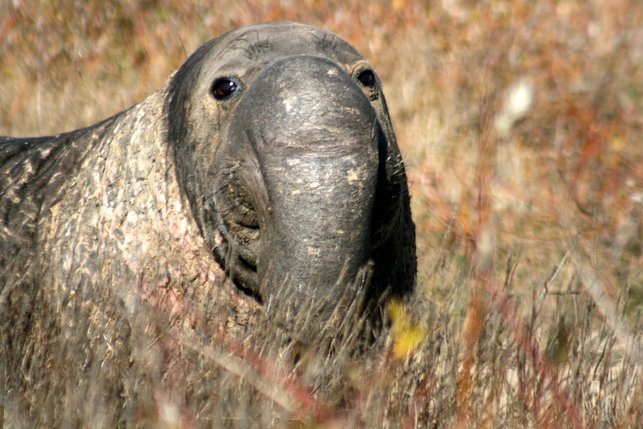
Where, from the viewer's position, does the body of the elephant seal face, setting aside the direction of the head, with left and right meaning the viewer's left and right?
facing the viewer and to the right of the viewer
